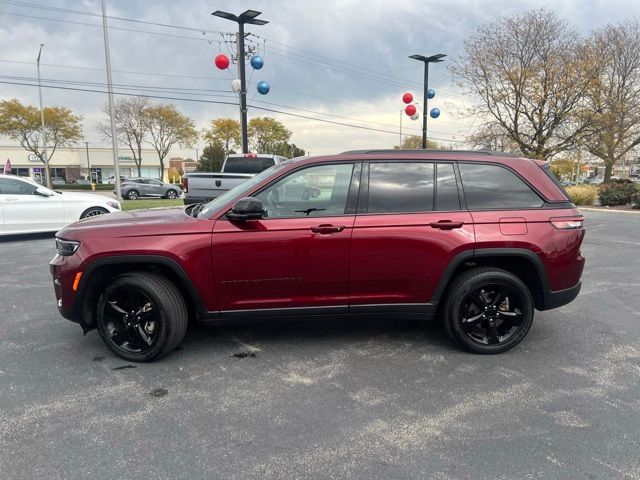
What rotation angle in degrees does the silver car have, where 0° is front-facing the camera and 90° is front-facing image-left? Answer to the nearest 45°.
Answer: approximately 270°

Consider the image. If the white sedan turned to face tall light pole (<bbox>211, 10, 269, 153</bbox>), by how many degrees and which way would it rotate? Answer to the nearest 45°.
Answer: approximately 45° to its left

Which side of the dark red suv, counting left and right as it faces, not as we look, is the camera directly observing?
left

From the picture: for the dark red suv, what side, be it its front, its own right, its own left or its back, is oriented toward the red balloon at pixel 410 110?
right

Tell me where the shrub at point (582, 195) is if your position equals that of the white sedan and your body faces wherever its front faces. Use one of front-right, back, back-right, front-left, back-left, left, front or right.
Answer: front

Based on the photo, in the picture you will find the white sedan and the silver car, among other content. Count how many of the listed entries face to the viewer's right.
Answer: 2

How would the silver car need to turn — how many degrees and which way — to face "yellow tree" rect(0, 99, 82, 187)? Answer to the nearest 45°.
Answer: approximately 135° to its left

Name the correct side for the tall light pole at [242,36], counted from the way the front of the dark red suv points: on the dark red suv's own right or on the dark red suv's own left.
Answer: on the dark red suv's own right

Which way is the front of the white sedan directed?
to the viewer's right

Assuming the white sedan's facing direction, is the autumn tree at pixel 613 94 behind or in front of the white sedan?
in front

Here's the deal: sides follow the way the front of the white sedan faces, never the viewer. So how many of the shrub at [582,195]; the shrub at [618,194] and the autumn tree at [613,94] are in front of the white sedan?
3
